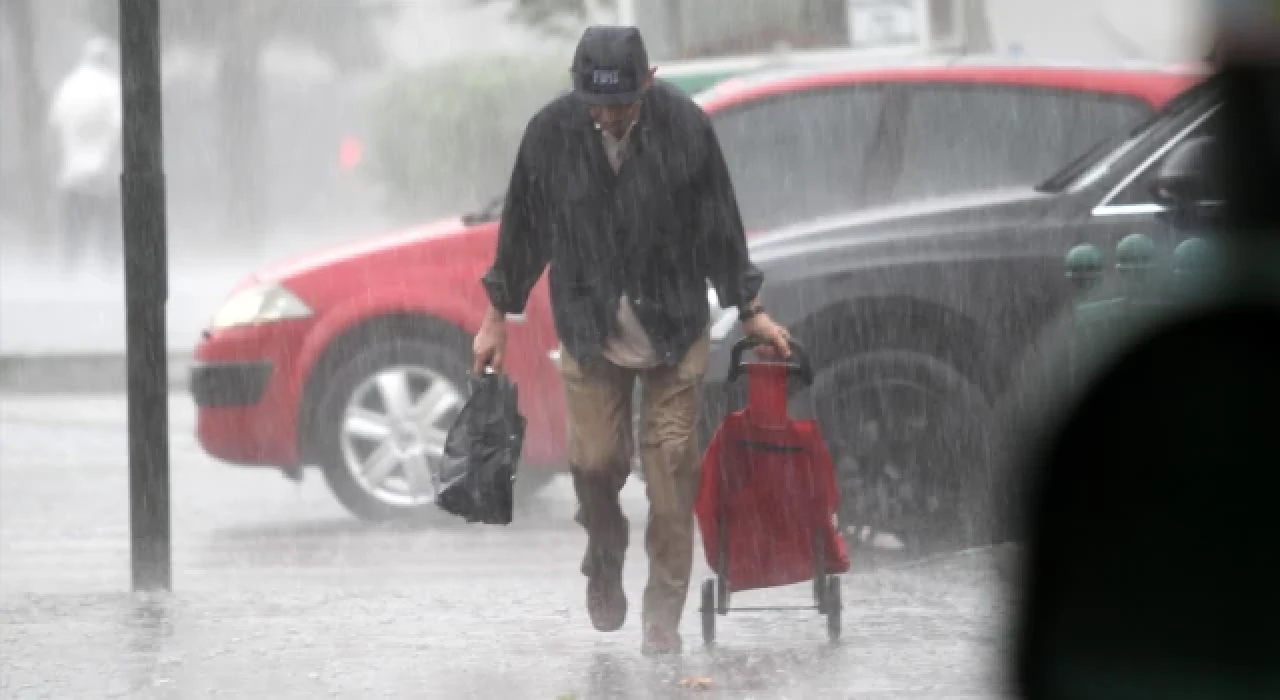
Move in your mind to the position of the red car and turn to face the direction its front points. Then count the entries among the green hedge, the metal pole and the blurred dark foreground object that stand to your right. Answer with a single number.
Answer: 1

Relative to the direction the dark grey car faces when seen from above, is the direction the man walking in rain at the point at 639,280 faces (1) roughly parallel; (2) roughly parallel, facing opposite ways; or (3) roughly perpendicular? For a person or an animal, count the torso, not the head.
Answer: roughly perpendicular

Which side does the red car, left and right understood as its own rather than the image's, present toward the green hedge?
right

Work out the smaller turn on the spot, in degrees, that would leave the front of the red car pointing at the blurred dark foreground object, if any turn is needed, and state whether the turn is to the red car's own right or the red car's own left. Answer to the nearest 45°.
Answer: approximately 135° to the red car's own left

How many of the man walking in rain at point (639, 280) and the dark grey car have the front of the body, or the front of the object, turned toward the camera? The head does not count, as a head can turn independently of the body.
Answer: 1

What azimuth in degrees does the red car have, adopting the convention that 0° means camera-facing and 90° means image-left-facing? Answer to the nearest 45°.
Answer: approximately 90°

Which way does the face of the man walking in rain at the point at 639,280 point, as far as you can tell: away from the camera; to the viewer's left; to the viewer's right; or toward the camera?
toward the camera

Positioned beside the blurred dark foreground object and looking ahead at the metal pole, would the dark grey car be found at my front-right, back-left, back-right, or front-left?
front-right

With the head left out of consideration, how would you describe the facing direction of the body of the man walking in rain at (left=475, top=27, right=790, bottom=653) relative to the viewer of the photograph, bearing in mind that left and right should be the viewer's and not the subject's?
facing the viewer
